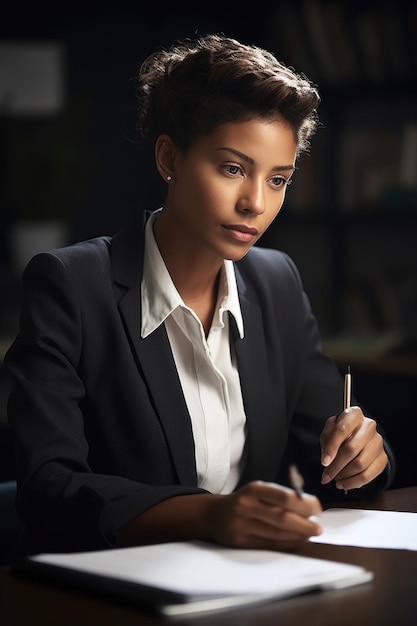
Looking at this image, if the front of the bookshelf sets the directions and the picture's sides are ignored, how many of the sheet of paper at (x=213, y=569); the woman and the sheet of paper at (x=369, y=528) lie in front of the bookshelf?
3

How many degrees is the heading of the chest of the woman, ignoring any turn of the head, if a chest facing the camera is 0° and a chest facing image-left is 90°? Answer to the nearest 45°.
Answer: approximately 315°

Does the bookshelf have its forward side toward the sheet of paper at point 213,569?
yes

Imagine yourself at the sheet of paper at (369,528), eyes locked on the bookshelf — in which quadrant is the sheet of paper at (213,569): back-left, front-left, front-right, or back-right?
back-left

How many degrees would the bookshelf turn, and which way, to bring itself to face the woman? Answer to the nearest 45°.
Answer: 0° — it already faces them

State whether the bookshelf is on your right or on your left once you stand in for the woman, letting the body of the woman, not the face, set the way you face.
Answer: on your left

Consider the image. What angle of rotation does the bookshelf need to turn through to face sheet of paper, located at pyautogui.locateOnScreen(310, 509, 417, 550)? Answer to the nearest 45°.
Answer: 0° — it already faces it
